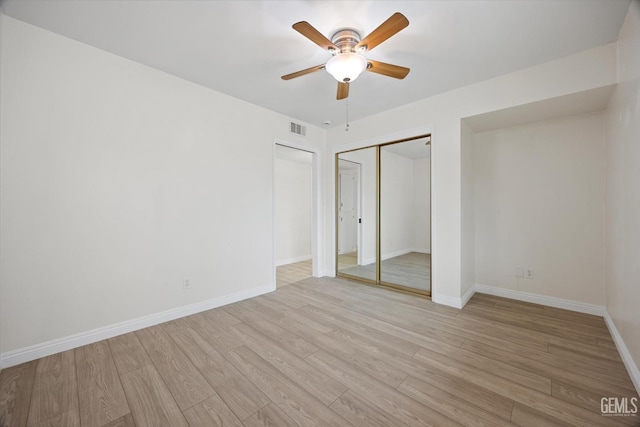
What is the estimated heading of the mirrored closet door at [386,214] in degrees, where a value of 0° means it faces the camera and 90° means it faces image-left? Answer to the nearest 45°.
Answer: approximately 45°

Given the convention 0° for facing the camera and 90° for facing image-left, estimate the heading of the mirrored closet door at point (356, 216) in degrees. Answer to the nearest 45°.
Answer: approximately 45°
